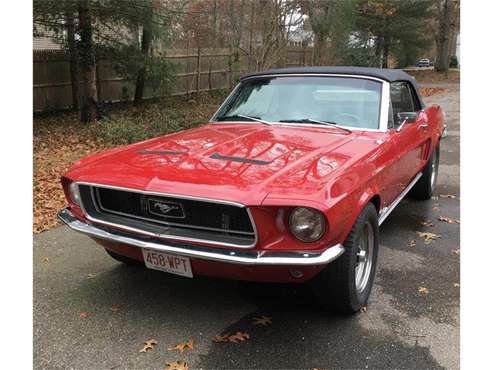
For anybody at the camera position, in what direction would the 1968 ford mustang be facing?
facing the viewer and to the left of the viewer

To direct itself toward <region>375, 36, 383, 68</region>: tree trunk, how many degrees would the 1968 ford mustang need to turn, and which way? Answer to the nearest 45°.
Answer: approximately 135° to its right

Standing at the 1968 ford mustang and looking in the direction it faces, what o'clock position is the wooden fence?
The wooden fence is roughly at 4 o'clock from the 1968 ford mustang.

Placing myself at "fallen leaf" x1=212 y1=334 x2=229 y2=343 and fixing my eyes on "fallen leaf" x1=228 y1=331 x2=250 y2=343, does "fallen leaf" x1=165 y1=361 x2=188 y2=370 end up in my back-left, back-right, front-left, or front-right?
back-right

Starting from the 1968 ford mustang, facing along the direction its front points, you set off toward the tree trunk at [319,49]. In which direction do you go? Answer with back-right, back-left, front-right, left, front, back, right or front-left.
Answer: back-right

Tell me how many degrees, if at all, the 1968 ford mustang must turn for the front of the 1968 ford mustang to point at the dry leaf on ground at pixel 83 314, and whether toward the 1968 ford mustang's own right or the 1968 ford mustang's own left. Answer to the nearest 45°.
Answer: approximately 45° to the 1968 ford mustang's own right

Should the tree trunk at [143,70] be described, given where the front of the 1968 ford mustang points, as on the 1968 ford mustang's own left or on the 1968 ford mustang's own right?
on the 1968 ford mustang's own right

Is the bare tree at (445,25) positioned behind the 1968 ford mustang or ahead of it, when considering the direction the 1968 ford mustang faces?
behind
